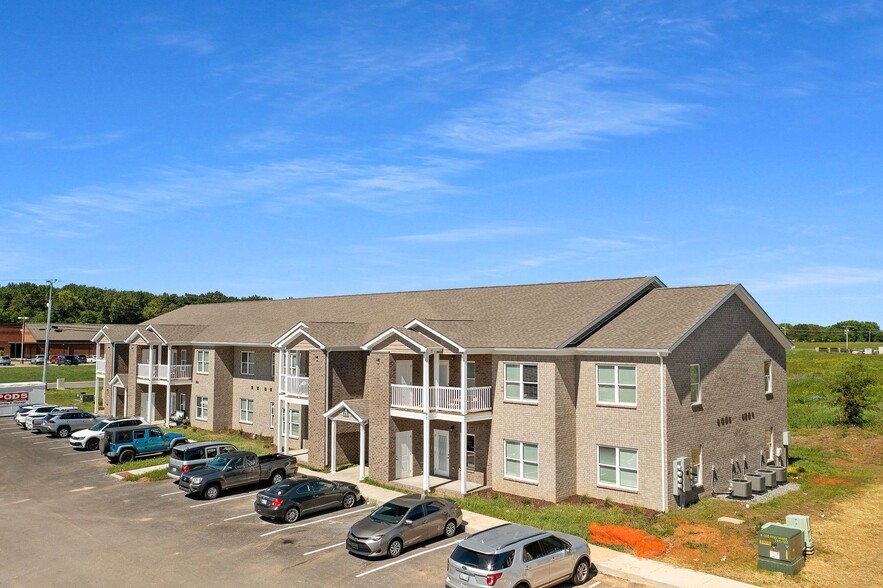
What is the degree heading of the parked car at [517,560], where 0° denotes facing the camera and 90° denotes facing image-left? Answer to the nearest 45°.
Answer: approximately 225°

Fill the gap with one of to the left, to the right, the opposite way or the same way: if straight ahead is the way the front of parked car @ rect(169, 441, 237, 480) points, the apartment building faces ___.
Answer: the opposite way

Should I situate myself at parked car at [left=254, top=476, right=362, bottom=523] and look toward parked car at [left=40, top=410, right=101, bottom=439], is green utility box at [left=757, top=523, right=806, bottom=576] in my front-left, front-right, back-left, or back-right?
back-right

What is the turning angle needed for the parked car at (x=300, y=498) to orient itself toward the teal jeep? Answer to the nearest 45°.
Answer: approximately 90° to its left

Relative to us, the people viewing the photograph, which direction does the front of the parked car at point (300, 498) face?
facing away from the viewer and to the right of the viewer

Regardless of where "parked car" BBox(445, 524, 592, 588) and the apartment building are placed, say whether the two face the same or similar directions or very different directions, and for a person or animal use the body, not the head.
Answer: very different directions
